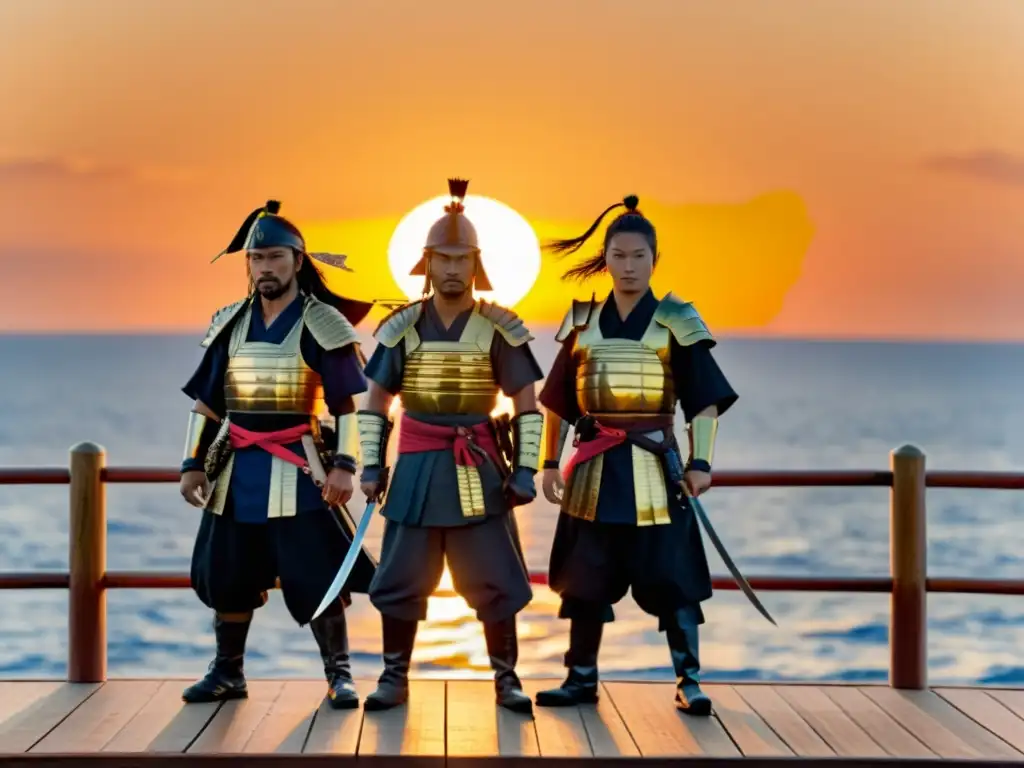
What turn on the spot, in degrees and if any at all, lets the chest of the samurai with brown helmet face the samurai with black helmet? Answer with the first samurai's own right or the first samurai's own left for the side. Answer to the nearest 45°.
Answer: approximately 90° to the first samurai's own right

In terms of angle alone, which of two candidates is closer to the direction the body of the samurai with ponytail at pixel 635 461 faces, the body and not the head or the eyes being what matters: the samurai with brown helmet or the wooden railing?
the samurai with brown helmet

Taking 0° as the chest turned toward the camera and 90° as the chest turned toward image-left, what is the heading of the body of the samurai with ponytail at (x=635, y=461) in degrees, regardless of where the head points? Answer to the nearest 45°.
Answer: approximately 0°

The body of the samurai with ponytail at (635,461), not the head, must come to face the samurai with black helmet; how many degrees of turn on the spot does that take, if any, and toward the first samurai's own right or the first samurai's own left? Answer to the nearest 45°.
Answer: approximately 90° to the first samurai's own right

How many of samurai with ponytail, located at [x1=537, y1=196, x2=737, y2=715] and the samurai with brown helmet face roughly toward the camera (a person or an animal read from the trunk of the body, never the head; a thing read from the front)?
2

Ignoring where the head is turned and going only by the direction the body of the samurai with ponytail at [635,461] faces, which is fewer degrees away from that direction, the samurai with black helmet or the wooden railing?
the samurai with black helmet

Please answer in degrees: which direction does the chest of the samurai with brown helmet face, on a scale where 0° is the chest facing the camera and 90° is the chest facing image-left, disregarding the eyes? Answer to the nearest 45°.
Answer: approximately 0°
